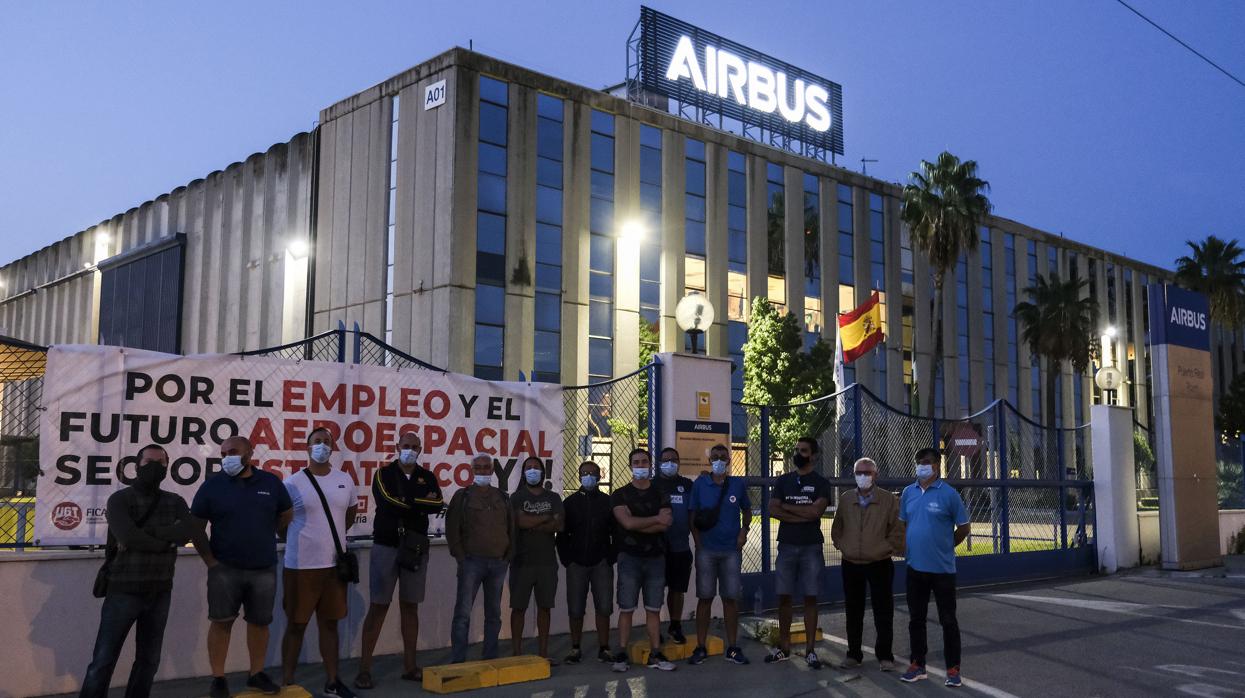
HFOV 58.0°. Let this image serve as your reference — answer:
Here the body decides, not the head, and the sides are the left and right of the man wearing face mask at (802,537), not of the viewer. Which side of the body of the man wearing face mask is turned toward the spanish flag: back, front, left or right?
back

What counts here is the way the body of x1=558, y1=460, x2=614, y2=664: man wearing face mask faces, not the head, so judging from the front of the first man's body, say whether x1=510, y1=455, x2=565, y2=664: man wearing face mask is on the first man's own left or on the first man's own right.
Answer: on the first man's own right

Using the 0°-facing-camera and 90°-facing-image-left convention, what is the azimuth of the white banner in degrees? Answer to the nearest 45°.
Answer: approximately 315°

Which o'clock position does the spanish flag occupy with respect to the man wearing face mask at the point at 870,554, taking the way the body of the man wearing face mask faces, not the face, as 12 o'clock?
The spanish flag is roughly at 6 o'clock from the man wearing face mask.

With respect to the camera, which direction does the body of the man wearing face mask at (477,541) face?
toward the camera

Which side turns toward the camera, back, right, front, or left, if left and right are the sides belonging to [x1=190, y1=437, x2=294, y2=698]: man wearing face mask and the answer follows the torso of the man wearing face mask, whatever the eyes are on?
front

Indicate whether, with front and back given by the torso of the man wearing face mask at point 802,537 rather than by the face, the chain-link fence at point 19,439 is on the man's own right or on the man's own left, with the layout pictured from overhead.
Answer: on the man's own right

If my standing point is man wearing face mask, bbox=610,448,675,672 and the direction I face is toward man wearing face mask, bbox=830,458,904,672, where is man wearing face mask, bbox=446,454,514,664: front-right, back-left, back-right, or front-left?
back-left

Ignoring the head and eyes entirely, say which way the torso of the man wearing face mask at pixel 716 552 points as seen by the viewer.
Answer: toward the camera

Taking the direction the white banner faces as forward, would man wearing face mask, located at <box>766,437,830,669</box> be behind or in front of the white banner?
in front
